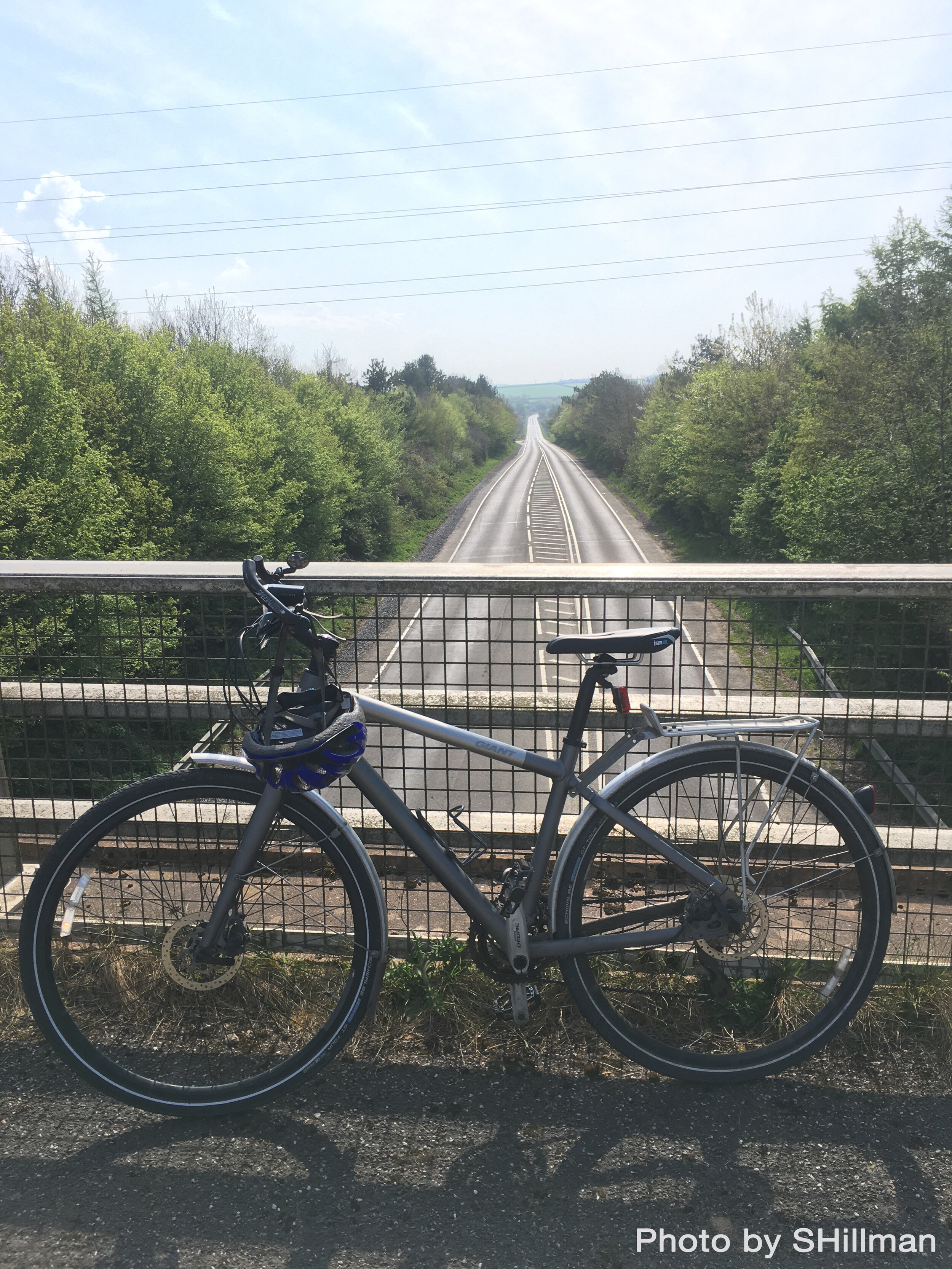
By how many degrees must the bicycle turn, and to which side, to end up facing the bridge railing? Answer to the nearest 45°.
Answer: approximately 90° to its right

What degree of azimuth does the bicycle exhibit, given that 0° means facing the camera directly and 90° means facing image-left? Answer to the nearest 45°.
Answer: approximately 90°
